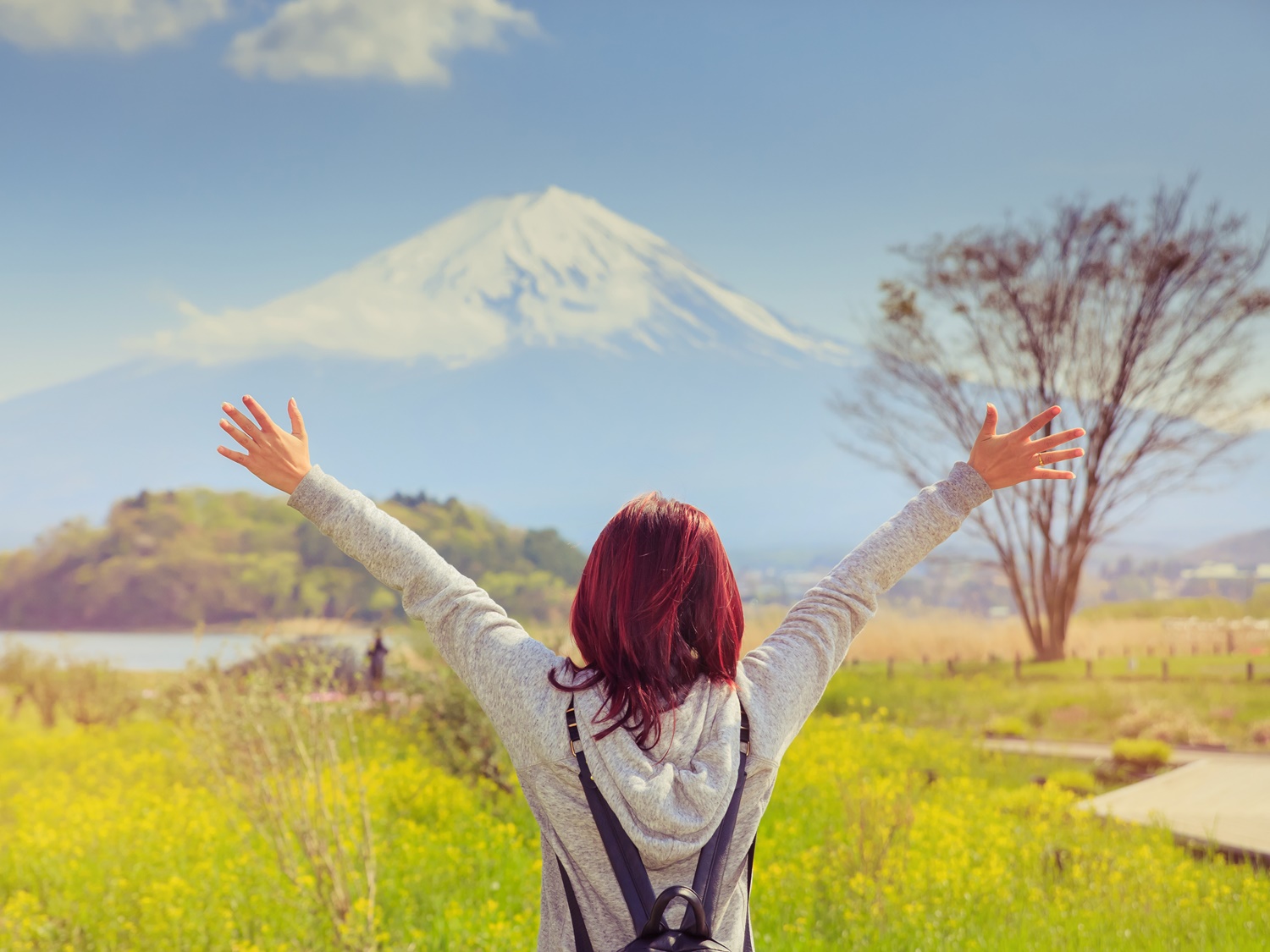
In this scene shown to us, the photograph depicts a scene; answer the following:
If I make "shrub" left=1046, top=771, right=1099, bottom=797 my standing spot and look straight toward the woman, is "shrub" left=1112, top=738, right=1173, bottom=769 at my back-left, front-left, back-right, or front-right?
back-left

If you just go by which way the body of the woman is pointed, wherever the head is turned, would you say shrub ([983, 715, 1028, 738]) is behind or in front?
in front

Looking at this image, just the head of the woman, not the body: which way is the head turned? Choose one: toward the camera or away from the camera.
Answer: away from the camera

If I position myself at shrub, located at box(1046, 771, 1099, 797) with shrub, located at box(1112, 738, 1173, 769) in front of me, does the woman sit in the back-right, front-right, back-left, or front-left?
back-right

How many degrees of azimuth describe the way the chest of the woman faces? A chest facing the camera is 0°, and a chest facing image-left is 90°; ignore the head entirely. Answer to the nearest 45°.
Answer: approximately 180°
